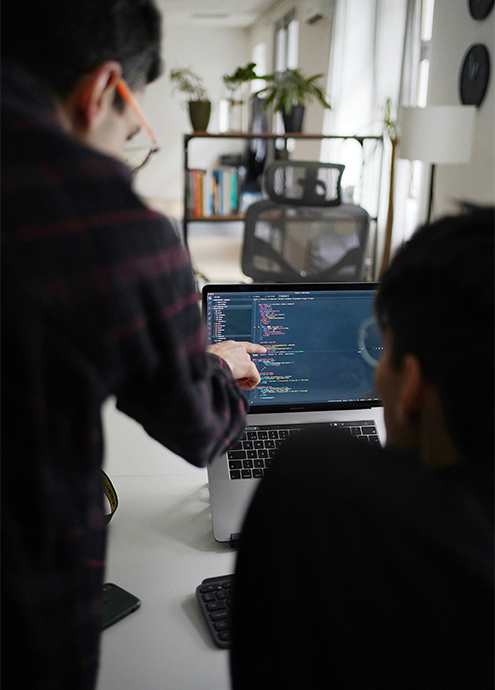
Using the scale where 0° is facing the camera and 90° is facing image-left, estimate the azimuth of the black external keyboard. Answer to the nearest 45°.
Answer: approximately 0°

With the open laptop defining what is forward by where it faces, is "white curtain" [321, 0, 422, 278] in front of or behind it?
behind

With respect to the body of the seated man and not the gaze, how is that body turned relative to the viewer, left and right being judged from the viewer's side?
facing away from the viewer and to the left of the viewer

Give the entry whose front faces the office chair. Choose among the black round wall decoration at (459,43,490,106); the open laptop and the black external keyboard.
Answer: the black round wall decoration

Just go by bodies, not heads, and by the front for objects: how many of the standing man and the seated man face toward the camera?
0

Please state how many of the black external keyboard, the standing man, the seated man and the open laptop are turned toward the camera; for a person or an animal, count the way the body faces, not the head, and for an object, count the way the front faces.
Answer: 2

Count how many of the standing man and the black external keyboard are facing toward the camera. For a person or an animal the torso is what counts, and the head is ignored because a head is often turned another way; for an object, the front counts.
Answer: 1

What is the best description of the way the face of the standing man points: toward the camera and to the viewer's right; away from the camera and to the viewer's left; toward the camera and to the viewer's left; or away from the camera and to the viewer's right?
away from the camera and to the viewer's right

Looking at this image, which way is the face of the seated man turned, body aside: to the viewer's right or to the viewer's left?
to the viewer's left

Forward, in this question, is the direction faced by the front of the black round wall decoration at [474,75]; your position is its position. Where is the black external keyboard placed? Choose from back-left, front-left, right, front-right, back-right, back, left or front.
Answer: front-left

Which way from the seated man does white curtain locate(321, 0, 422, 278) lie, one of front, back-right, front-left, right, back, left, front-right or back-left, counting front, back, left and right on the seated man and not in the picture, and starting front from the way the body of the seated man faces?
front-right
